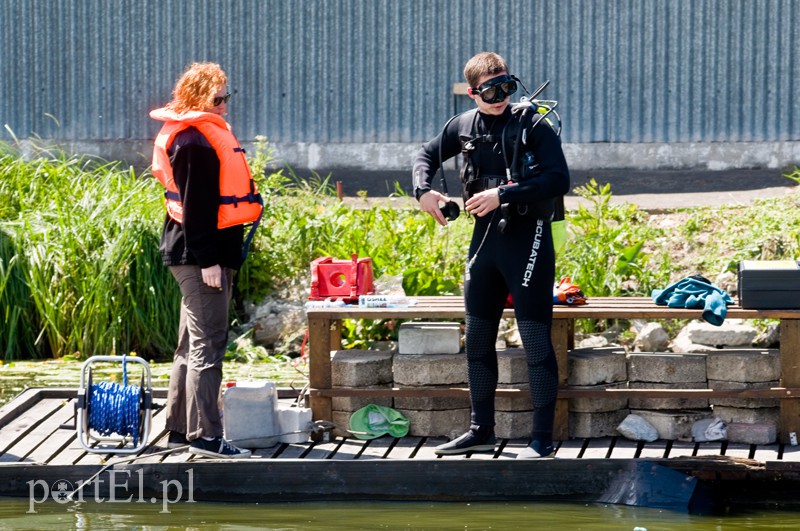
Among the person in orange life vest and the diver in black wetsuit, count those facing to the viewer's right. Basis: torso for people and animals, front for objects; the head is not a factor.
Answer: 1

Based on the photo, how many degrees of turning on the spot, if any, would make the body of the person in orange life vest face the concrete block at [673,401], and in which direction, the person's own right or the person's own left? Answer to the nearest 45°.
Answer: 0° — they already face it

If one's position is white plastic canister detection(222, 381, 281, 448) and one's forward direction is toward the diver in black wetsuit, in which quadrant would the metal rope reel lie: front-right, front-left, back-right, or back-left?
back-right

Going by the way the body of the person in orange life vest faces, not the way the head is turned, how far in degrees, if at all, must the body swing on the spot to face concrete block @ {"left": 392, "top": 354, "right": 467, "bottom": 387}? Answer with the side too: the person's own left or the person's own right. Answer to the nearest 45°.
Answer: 0° — they already face it

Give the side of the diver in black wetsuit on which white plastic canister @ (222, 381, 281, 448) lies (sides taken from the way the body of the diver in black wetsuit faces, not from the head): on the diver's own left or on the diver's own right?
on the diver's own right

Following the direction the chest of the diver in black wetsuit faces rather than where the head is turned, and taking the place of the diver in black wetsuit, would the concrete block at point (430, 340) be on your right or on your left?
on your right

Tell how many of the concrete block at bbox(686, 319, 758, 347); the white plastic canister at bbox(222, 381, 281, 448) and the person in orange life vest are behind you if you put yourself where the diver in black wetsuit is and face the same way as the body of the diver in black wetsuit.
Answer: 1

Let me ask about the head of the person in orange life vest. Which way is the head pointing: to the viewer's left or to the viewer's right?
to the viewer's right

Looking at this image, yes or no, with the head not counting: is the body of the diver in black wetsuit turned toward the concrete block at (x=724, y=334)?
no

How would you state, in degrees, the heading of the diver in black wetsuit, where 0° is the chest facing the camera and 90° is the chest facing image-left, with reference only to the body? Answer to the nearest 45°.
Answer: approximately 45°

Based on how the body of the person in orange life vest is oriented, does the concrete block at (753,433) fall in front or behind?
in front

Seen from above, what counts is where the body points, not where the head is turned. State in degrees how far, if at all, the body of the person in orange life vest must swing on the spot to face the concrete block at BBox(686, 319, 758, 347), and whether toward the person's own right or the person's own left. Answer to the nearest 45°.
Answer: approximately 45° to the person's own left

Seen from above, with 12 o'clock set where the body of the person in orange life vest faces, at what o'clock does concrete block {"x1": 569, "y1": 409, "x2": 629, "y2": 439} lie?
The concrete block is roughly at 12 o'clock from the person in orange life vest.

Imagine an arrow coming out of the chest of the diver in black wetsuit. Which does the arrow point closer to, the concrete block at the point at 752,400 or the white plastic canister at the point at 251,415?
the white plastic canister

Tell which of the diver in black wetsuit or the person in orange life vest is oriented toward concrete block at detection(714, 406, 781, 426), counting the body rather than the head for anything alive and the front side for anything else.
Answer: the person in orange life vest

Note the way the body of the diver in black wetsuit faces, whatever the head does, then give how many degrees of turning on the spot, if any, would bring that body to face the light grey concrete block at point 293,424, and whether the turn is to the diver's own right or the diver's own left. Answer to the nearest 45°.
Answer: approximately 45° to the diver's own right

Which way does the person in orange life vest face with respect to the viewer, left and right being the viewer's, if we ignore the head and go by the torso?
facing to the right of the viewer

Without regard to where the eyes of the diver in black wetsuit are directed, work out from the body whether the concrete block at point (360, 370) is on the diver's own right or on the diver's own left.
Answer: on the diver's own right
